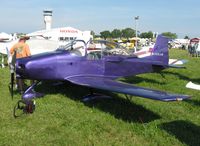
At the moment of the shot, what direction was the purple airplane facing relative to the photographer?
facing the viewer and to the left of the viewer
